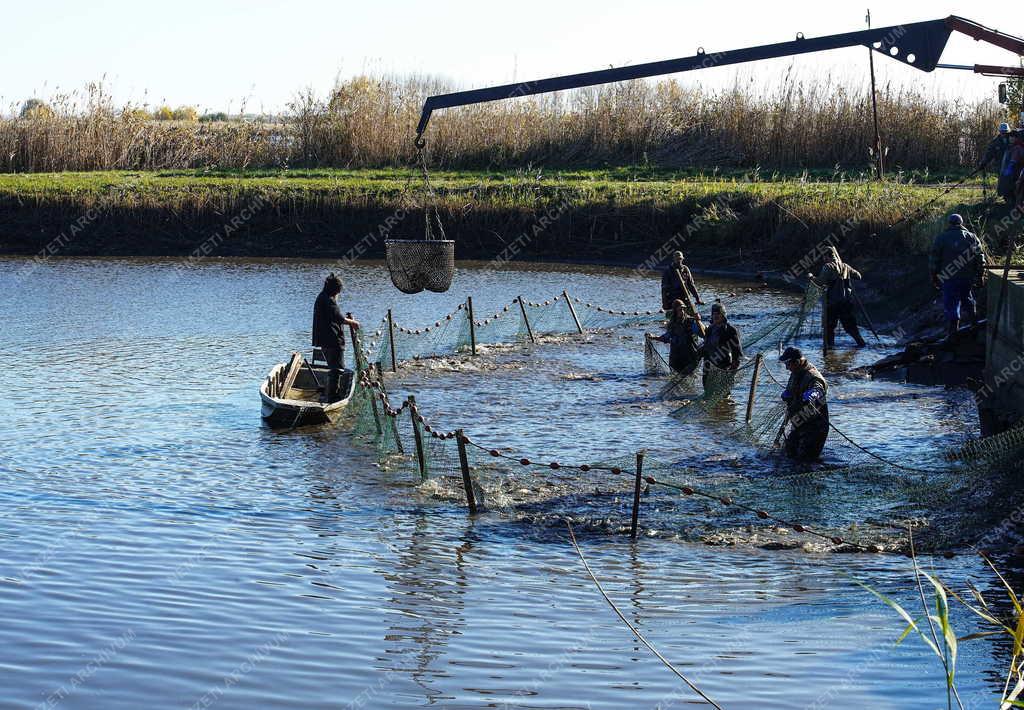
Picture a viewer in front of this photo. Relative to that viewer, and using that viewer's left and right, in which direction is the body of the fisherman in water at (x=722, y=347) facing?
facing the viewer and to the left of the viewer

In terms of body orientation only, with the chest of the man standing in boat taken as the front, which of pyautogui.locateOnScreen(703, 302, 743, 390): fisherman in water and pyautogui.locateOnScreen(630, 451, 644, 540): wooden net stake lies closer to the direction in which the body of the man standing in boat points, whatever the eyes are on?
the fisherman in water

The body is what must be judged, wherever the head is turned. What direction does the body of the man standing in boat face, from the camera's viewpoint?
to the viewer's right

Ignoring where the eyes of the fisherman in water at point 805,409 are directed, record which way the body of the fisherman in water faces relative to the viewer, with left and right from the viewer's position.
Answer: facing to the left of the viewer

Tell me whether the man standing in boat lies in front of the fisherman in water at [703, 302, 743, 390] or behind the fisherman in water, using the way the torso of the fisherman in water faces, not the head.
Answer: in front

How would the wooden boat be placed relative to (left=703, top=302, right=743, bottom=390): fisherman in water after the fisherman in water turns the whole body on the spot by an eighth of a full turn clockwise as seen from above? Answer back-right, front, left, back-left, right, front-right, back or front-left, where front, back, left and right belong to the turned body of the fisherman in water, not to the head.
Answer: front

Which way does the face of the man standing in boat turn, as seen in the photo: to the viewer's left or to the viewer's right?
to the viewer's right

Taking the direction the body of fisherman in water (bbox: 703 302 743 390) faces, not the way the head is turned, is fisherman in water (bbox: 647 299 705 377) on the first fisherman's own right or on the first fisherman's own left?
on the first fisherman's own right

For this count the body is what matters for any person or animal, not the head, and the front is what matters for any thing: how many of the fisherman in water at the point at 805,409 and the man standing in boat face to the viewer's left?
1
